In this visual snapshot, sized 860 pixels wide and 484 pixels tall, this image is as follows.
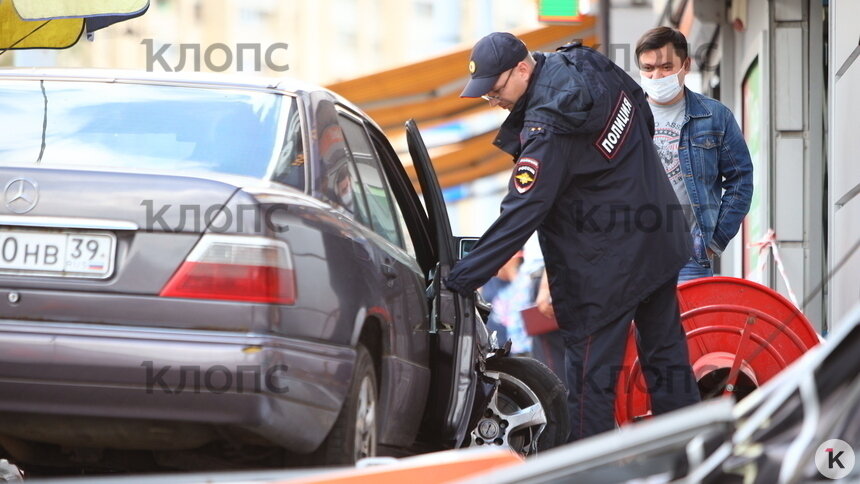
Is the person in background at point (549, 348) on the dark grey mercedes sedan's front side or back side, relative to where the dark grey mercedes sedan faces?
on the front side

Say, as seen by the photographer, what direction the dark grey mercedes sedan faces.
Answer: facing away from the viewer and to the right of the viewer

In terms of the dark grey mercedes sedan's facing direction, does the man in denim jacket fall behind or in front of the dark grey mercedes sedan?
in front

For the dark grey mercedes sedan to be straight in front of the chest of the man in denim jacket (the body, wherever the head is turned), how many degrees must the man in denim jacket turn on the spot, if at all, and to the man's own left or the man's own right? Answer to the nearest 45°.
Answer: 0° — they already face it

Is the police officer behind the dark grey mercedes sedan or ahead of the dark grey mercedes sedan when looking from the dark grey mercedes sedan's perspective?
ahead

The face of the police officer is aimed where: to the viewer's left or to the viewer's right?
to the viewer's left

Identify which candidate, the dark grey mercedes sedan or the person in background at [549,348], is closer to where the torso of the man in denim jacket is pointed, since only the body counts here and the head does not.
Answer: the dark grey mercedes sedan

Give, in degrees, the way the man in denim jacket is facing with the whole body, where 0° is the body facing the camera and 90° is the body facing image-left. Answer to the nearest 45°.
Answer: approximately 45°
